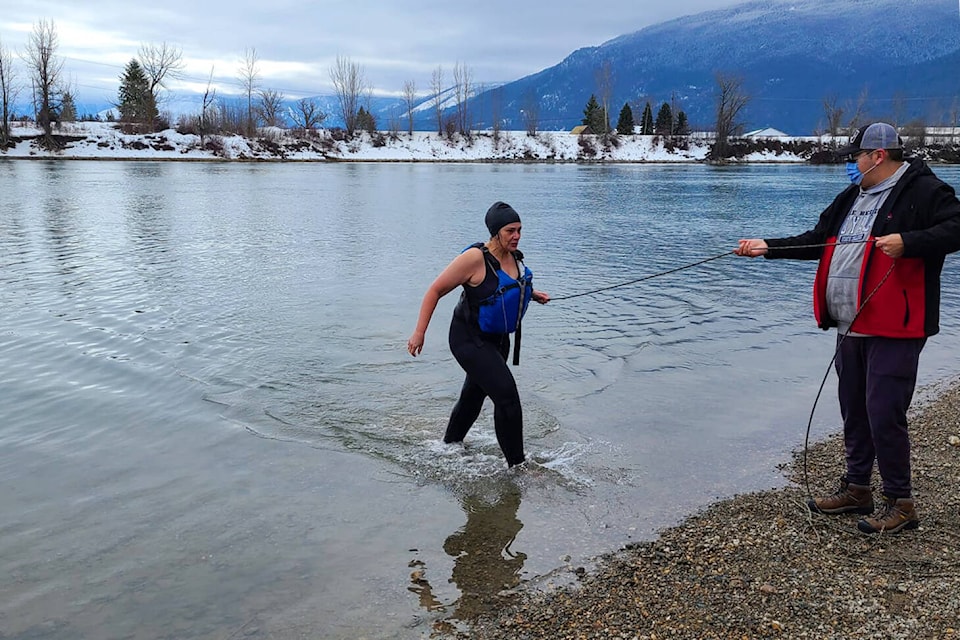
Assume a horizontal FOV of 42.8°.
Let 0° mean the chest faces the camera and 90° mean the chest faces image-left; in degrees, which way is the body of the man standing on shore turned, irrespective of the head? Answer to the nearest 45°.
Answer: approximately 45°

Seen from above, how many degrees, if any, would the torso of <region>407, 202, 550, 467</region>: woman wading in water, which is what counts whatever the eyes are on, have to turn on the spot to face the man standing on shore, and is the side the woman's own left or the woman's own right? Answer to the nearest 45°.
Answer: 0° — they already face them

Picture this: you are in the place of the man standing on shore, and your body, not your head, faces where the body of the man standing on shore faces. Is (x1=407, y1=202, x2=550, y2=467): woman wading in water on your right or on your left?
on your right

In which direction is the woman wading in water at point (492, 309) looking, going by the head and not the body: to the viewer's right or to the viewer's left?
to the viewer's right

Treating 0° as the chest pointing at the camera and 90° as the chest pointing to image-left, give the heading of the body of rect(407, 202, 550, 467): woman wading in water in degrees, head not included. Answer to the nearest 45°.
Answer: approximately 315°
